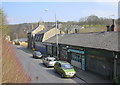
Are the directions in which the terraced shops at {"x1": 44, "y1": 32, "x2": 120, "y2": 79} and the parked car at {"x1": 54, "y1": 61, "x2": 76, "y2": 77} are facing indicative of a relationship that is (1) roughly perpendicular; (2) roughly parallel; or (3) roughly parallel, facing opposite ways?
roughly perpendicular

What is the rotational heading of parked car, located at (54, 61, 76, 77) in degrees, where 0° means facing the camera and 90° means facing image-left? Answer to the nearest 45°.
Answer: approximately 315°

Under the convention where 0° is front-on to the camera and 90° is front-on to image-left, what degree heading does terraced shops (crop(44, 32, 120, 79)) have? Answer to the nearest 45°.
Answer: approximately 45°
